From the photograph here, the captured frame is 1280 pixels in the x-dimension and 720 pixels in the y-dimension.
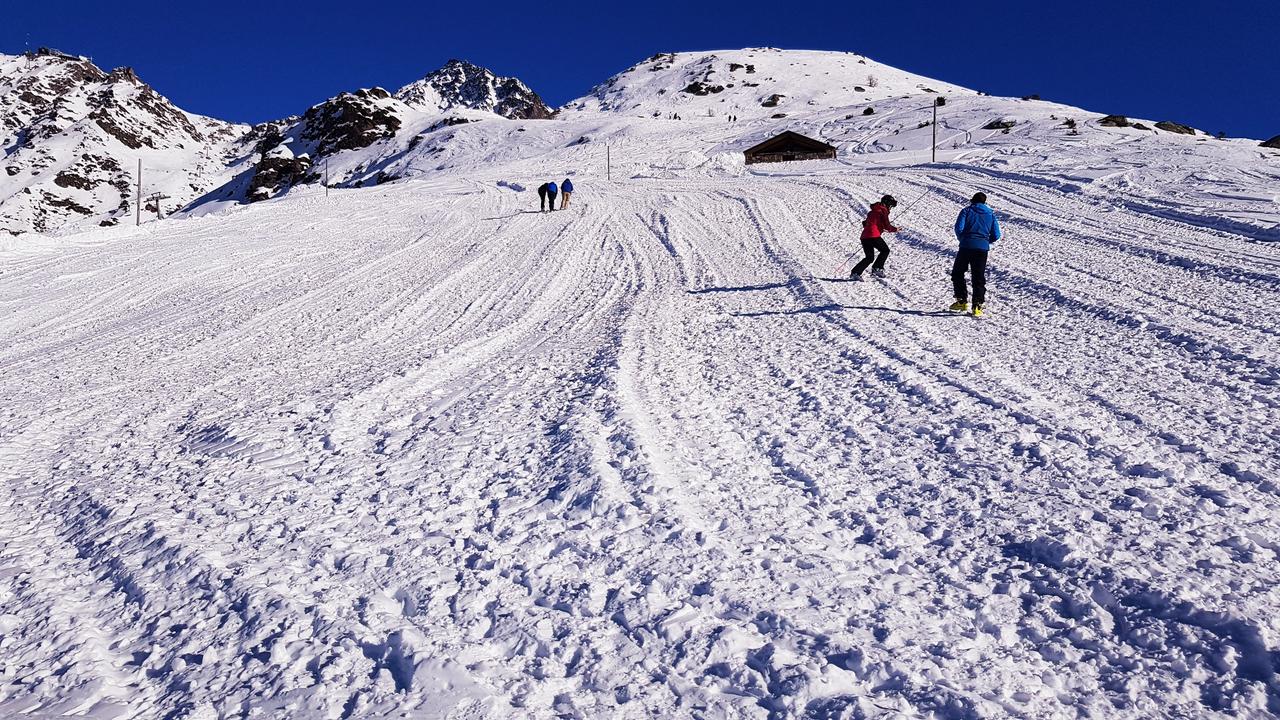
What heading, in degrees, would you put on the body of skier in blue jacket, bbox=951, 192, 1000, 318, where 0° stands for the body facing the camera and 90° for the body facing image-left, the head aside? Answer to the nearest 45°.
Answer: approximately 180°

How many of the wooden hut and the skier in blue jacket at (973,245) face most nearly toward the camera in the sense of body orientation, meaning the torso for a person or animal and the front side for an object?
1

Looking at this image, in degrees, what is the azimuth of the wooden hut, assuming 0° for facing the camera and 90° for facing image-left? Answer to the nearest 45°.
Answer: approximately 0°

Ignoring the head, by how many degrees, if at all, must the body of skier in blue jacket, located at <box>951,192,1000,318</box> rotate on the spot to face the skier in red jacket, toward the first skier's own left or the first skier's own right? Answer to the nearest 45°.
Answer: approximately 45° to the first skier's own left

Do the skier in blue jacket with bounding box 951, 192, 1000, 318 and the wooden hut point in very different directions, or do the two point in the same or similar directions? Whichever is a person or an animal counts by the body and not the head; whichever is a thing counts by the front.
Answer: very different directions

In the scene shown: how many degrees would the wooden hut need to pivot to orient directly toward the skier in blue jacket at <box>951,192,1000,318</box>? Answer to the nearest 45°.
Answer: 0° — it already faces them

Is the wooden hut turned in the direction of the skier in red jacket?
yes

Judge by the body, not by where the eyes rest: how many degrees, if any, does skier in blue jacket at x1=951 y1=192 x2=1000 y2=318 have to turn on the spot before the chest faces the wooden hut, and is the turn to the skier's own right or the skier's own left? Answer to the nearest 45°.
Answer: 0° — they already face it
